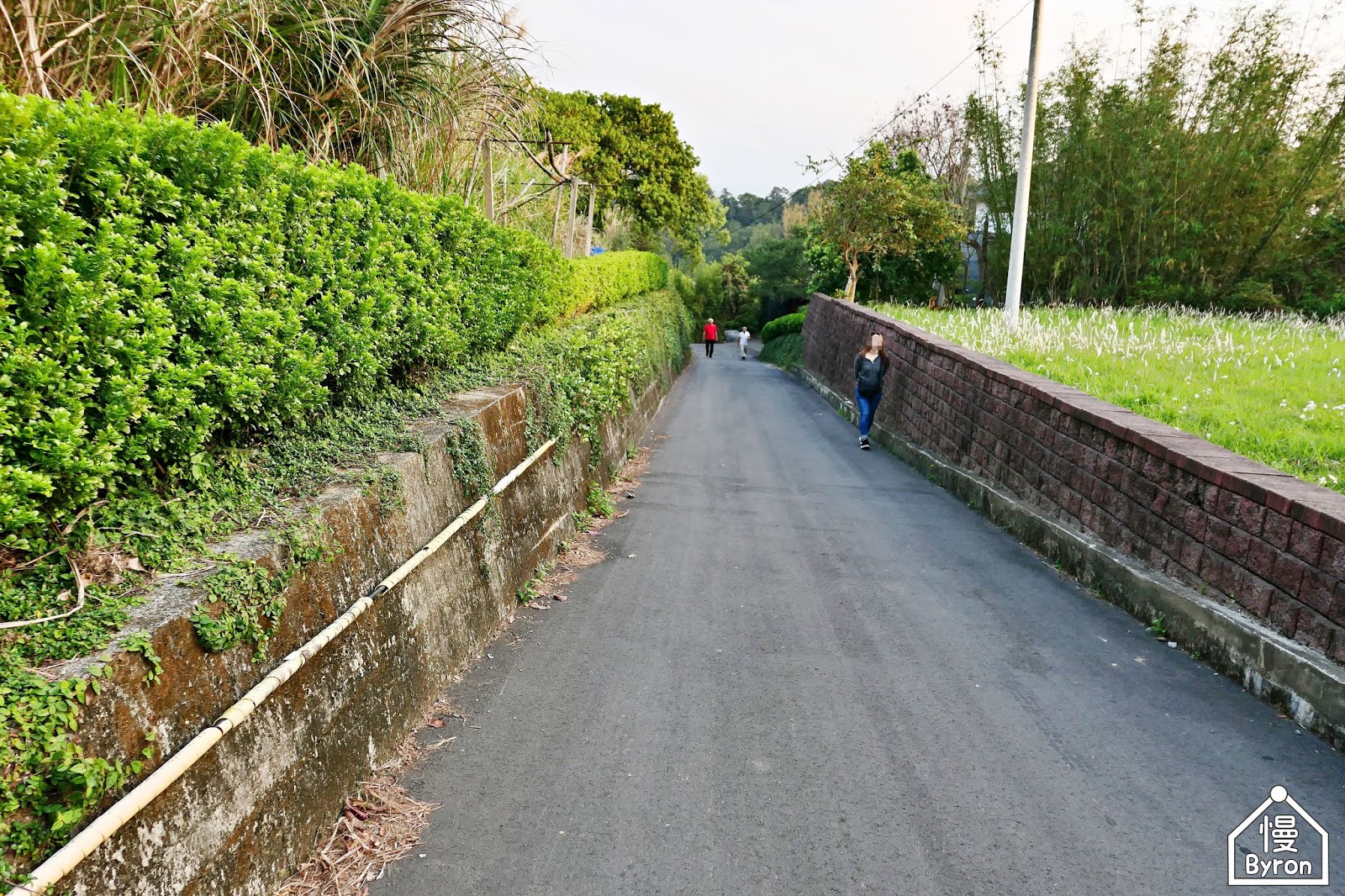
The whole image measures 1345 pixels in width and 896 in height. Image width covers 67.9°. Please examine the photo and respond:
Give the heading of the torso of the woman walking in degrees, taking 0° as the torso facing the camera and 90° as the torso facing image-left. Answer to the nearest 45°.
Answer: approximately 0°

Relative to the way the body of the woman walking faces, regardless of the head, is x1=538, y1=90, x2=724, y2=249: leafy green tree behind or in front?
behind

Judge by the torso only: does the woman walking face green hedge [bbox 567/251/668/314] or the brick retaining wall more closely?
the brick retaining wall

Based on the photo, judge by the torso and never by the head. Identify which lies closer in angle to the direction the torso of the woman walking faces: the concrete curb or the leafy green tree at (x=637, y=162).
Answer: the concrete curb

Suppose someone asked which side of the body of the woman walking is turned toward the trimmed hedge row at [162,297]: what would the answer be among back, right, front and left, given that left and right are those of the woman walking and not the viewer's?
front

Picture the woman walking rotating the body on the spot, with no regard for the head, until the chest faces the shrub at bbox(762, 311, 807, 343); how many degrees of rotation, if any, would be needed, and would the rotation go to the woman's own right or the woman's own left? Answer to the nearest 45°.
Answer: approximately 180°

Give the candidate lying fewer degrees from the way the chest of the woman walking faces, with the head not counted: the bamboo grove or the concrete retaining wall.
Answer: the concrete retaining wall

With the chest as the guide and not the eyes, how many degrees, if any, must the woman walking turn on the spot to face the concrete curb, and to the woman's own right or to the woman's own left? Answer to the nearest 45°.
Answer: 0° — they already face it

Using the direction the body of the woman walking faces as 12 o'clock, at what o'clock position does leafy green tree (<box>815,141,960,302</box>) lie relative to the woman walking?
The leafy green tree is roughly at 6 o'clock from the woman walking.
